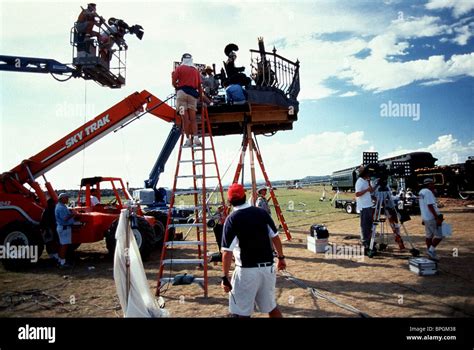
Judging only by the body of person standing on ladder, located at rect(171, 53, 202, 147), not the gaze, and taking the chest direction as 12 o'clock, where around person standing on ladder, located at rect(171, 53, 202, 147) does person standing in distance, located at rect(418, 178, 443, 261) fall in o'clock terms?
person standing in distance, located at rect(418, 178, 443, 261) is roughly at 3 o'clock from person standing on ladder, located at rect(171, 53, 202, 147).

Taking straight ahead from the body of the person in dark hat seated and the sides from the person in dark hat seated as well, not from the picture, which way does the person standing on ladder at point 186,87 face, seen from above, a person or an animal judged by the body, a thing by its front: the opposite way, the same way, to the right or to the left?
to the left

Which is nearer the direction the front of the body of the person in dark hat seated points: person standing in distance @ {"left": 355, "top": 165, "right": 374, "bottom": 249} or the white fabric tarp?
the person standing in distance

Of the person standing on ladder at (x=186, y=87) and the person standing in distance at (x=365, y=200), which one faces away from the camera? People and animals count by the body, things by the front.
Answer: the person standing on ladder at (x=186, y=87)

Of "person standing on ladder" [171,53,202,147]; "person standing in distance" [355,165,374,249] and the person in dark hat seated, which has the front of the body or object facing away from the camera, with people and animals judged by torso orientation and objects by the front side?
"person standing on ladder" [171,53,202,147]

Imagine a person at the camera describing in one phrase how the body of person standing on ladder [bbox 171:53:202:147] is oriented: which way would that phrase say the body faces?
away from the camera

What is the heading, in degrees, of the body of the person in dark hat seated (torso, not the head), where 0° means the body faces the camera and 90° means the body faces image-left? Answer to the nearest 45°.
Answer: approximately 270°

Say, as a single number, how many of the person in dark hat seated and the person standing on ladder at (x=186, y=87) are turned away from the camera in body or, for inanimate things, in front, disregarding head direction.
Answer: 1

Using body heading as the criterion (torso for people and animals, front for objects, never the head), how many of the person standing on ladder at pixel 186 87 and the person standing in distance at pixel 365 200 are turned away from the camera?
1
